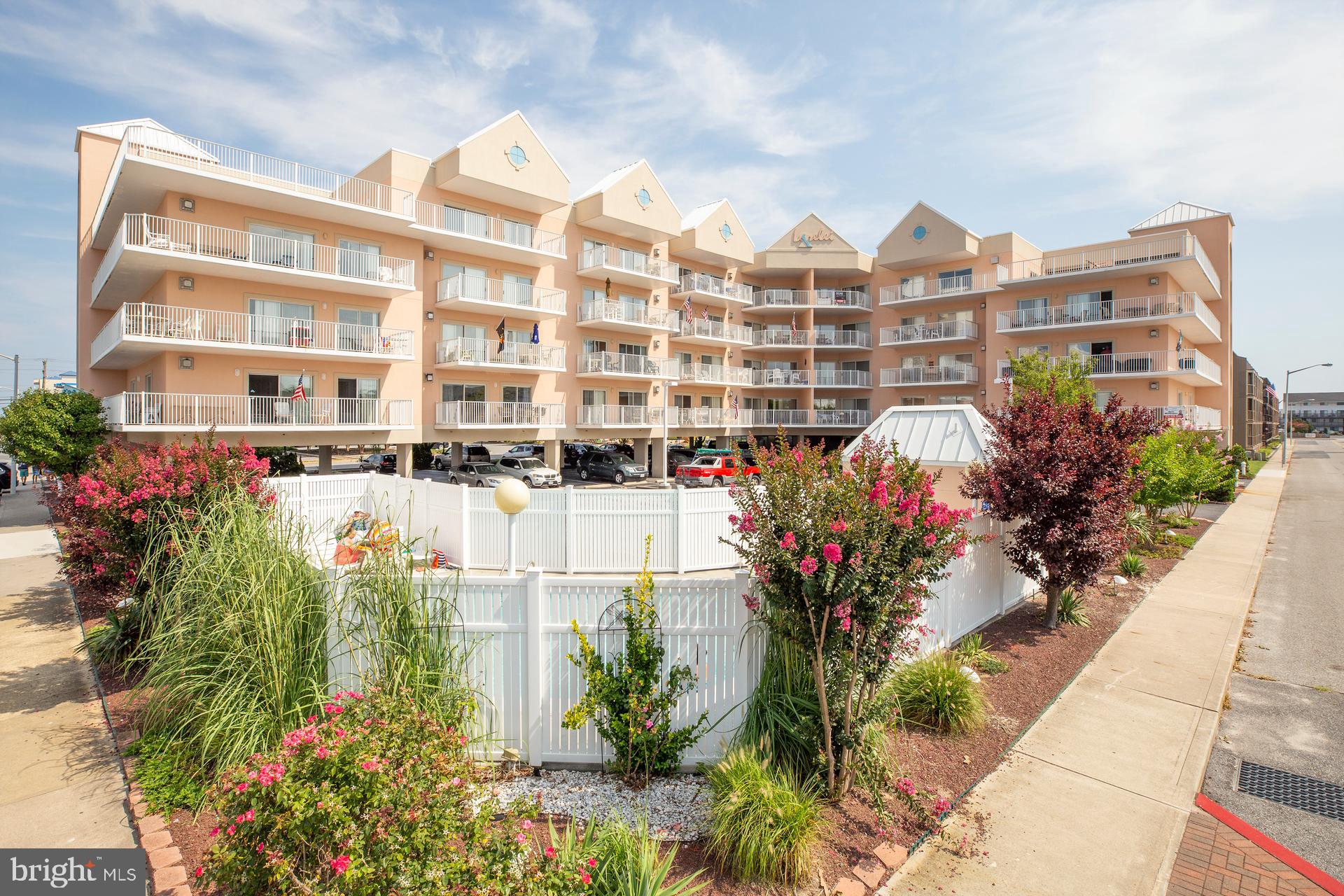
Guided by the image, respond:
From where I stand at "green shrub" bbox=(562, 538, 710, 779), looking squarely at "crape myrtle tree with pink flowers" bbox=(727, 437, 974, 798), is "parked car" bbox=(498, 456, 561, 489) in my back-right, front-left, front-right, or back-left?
back-left

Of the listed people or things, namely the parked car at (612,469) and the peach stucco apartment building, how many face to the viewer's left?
0

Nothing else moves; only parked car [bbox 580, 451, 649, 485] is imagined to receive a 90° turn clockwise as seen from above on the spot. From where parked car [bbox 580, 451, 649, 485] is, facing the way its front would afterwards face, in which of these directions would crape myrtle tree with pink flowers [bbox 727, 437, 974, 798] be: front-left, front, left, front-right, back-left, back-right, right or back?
front-left

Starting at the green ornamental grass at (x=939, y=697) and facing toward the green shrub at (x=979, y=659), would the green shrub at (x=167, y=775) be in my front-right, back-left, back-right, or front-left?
back-left

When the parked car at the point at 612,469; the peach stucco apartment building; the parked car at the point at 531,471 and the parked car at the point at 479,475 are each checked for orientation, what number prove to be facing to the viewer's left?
0

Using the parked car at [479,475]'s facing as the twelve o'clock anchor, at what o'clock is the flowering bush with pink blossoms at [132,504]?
The flowering bush with pink blossoms is roughly at 2 o'clock from the parked car.

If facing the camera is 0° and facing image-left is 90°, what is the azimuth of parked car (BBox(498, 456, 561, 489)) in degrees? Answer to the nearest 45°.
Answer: approximately 315°

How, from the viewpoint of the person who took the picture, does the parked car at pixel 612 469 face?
facing the viewer and to the right of the viewer

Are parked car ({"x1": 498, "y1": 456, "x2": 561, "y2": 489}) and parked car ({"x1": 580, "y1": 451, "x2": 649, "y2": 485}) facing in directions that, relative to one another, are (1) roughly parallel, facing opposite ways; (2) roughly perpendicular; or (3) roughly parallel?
roughly parallel

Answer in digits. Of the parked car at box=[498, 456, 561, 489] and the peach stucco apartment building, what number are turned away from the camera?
0

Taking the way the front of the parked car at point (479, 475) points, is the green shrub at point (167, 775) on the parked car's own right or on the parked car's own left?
on the parked car's own right

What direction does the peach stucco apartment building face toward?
toward the camera

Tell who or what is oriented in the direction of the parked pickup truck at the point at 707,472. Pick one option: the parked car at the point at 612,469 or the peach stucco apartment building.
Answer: the parked car at the point at 612,469

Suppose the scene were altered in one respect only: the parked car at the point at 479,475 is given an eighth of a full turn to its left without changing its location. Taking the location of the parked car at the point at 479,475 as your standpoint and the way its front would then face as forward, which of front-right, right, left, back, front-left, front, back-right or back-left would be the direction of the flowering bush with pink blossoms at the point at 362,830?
right

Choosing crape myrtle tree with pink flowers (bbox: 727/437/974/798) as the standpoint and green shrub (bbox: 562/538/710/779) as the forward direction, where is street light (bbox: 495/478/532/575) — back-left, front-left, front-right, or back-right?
front-right
